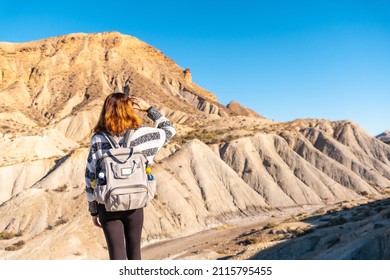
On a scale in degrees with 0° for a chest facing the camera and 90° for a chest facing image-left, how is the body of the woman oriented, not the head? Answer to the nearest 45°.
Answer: approximately 180°

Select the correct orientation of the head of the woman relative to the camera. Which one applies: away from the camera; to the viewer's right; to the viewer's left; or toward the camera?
away from the camera
